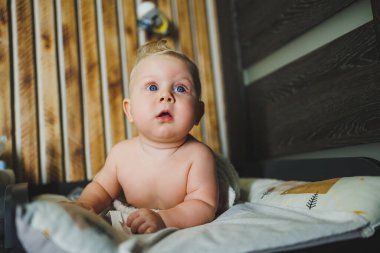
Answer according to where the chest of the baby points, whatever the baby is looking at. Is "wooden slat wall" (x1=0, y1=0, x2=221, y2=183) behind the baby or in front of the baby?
behind

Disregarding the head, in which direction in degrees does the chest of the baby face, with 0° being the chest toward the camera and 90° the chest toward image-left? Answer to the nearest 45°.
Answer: approximately 0°

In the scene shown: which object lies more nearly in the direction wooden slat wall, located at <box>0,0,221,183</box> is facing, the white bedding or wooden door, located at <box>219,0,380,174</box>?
the white bedding

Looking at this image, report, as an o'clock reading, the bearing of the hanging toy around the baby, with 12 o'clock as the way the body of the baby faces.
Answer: The hanging toy is roughly at 6 o'clock from the baby.
